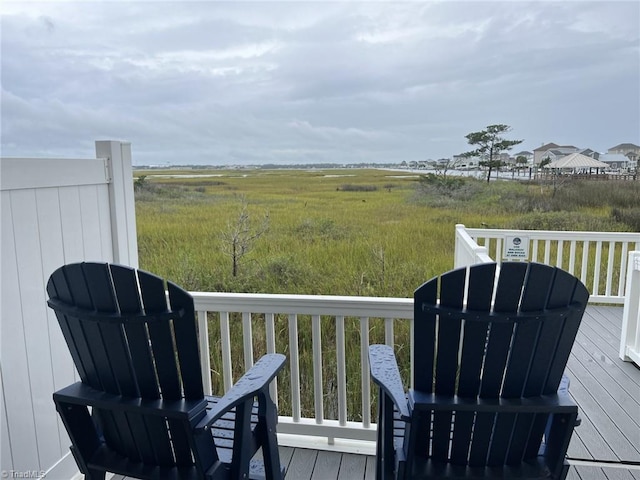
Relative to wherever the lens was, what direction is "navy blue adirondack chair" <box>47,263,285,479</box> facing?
facing away from the viewer and to the right of the viewer

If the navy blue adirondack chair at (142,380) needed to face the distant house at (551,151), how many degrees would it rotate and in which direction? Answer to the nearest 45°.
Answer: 0° — it already faces it

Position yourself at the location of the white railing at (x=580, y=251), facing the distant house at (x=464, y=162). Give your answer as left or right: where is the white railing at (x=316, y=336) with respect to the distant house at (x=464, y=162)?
left

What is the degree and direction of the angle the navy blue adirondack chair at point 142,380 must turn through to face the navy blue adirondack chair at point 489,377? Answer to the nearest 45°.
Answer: approximately 45° to its right

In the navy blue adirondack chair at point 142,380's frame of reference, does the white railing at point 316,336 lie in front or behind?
in front

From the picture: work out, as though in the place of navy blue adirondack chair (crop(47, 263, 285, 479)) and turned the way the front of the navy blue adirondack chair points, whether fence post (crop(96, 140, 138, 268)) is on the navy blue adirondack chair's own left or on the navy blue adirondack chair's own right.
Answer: on the navy blue adirondack chair's own left

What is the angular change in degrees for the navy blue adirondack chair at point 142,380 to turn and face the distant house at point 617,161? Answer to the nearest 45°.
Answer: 0° — it already faces it
